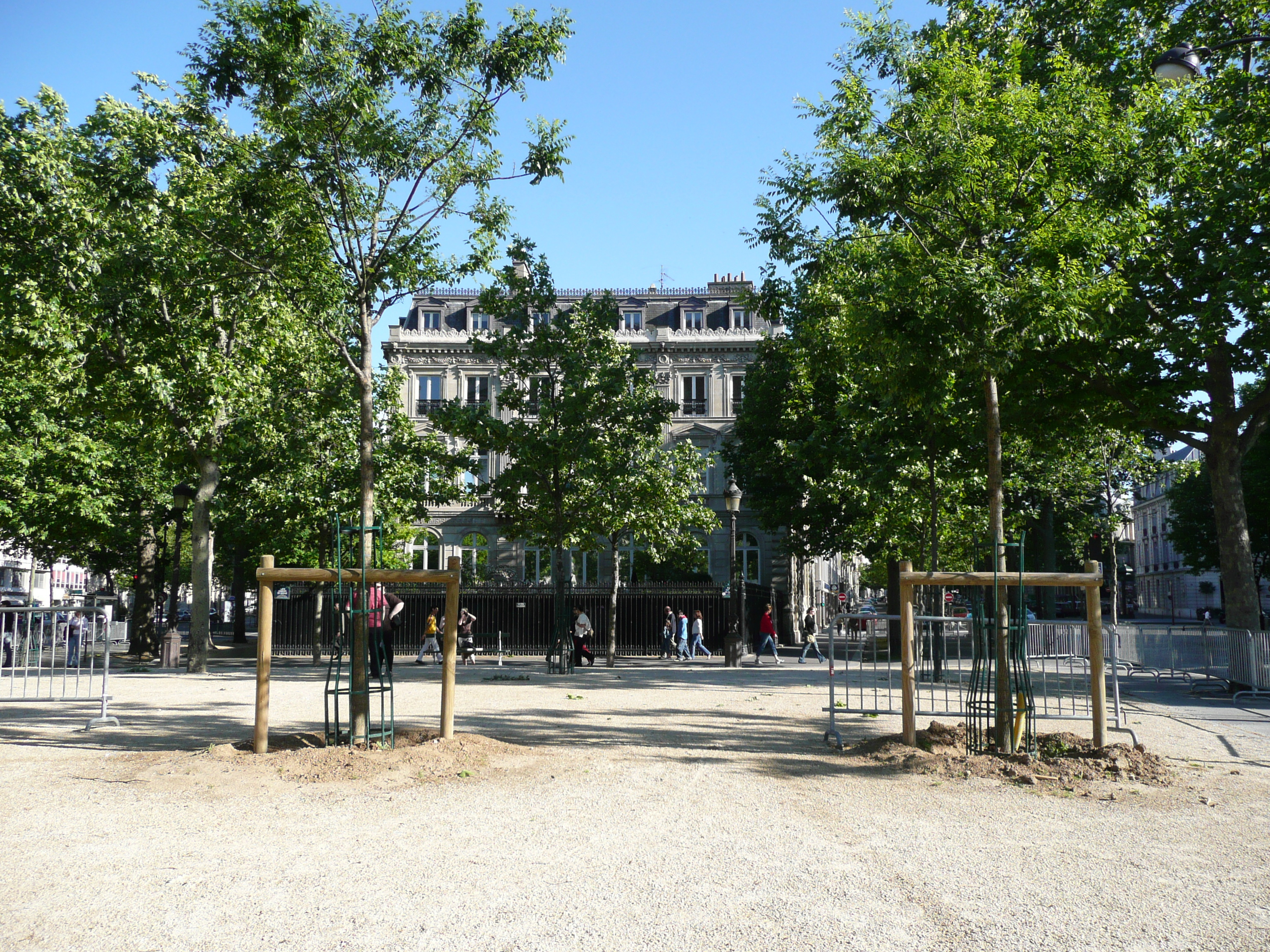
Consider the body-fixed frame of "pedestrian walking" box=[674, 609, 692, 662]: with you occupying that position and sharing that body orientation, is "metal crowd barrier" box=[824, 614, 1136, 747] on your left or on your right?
on your left

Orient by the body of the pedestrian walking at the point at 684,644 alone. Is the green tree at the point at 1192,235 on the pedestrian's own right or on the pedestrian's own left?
on the pedestrian's own left
